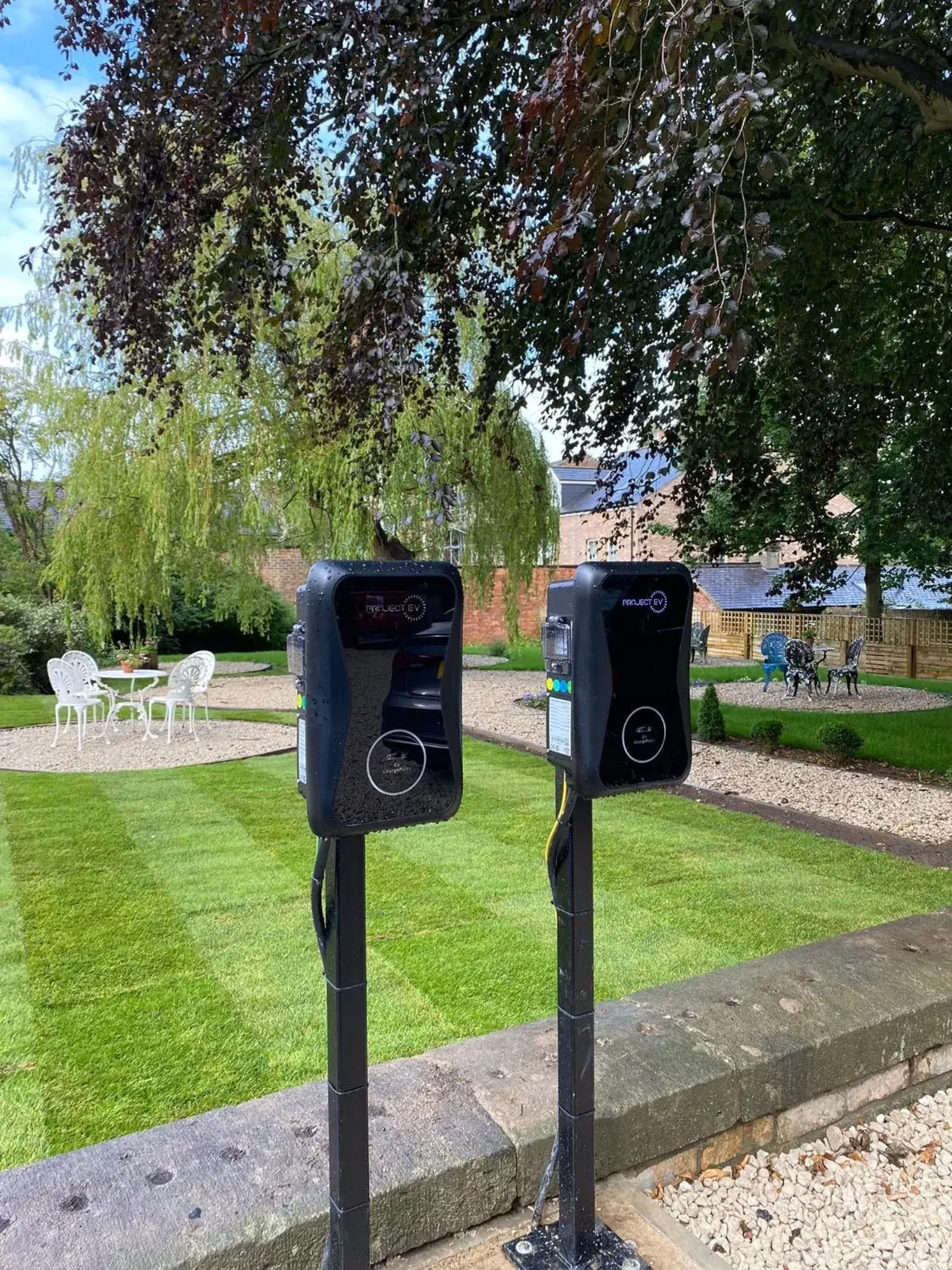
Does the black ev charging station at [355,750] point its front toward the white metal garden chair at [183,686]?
no

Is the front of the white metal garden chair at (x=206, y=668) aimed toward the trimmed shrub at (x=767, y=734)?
no

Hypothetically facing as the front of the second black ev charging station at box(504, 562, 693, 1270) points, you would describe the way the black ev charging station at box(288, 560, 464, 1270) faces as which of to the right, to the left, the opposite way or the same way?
the same way

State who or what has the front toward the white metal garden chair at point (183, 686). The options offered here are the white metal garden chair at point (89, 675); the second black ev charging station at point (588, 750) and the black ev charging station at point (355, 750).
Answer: the white metal garden chair at point (89, 675)

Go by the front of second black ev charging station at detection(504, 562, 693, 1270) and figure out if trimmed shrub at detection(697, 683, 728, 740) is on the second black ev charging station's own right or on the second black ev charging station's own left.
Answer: on the second black ev charging station's own left

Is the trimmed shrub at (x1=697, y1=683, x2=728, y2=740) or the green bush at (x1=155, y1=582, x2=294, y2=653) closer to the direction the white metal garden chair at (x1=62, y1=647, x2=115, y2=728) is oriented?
the trimmed shrub

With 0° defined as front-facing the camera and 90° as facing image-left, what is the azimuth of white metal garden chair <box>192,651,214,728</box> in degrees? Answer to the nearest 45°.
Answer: approximately 45°

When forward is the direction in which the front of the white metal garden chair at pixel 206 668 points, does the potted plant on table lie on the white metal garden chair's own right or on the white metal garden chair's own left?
on the white metal garden chair's own right

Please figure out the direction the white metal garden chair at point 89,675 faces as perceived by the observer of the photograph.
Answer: facing the viewer and to the right of the viewer

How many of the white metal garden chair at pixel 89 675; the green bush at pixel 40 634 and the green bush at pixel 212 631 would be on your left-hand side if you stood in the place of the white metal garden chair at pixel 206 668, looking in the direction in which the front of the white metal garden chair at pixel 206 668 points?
0

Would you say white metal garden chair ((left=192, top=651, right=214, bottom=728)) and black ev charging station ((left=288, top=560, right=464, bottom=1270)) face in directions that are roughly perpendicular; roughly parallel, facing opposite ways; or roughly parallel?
roughly perpendicular

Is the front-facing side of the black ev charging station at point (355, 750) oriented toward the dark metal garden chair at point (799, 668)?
no
